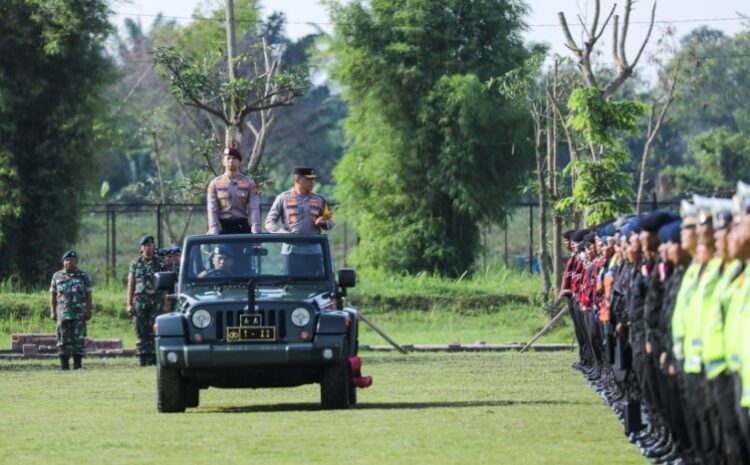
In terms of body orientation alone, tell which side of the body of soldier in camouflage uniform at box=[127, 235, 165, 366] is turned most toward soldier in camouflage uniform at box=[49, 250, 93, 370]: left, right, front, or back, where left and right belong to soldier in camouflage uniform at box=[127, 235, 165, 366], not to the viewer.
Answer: right

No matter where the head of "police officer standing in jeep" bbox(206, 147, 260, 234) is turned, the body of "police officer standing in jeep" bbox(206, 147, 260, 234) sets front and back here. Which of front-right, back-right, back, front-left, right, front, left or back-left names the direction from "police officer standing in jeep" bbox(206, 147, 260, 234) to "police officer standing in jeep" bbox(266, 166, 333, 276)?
left

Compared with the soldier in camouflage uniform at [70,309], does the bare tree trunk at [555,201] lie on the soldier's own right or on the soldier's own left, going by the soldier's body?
on the soldier's own left

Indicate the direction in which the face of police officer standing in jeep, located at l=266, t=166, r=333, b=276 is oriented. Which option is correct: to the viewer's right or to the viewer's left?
to the viewer's right

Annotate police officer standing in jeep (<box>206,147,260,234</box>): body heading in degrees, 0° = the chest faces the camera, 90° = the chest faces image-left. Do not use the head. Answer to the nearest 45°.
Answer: approximately 0°

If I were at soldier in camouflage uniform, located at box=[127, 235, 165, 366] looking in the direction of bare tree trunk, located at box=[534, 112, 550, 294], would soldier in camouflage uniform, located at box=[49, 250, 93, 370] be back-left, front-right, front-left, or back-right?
back-left
